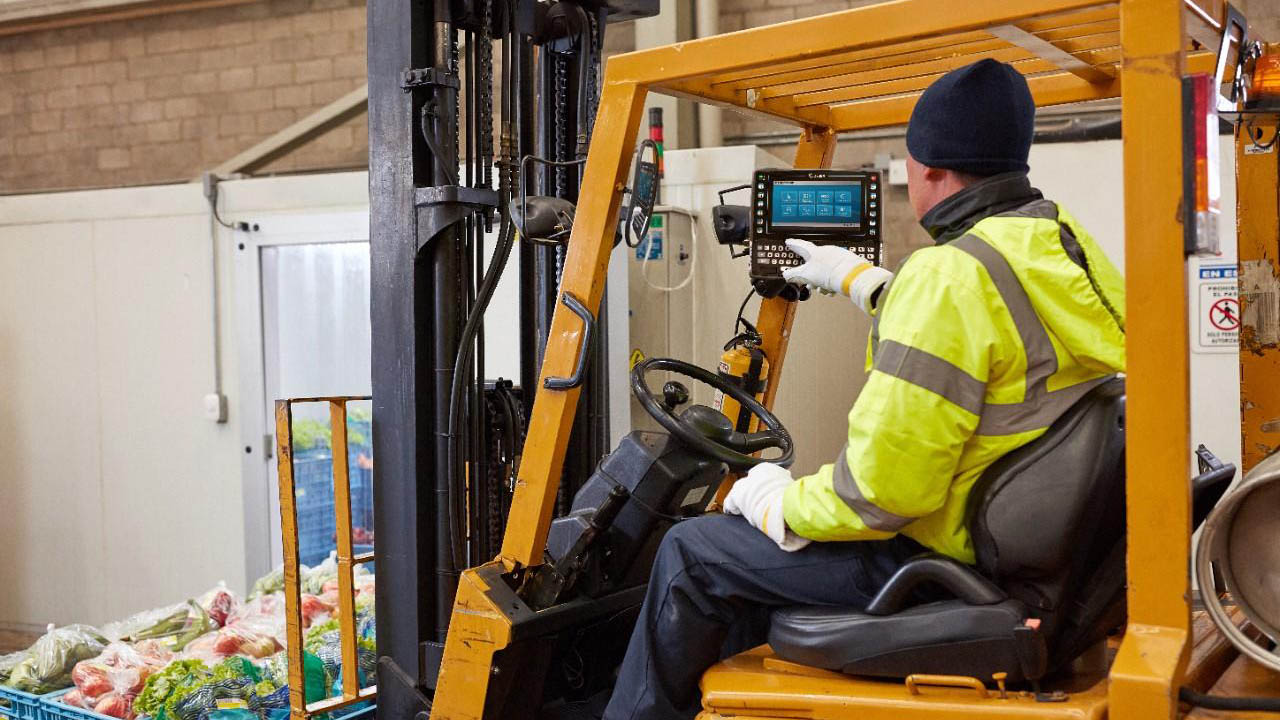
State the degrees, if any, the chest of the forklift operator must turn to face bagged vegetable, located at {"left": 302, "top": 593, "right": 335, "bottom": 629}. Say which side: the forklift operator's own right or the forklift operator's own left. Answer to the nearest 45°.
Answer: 0° — they already face it

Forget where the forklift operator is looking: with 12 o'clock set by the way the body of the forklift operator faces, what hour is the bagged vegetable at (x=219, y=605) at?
The bagged vegetable is roughly at 12 o'clock from the forklift operator.

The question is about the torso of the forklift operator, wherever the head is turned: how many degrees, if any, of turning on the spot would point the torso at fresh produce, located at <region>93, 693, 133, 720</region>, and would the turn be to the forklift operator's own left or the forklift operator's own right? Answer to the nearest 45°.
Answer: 0° — they already face it

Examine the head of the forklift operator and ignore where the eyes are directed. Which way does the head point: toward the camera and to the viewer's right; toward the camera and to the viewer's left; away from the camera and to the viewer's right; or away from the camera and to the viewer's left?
away from the camera and to the viewer's left

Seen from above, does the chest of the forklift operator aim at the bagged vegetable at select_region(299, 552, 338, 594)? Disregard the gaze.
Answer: yes

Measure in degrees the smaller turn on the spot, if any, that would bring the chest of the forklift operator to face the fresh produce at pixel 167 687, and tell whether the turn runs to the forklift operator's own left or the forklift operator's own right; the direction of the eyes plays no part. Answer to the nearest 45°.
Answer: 0° — they already face it

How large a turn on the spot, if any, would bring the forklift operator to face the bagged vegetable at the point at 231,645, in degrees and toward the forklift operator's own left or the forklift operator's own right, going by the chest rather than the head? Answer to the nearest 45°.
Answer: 0° — they already face it

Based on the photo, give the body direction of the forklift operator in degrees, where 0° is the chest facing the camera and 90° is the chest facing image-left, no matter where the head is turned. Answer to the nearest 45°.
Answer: approximately 135°

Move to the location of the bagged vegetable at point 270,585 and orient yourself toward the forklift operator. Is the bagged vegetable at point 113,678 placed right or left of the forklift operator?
right

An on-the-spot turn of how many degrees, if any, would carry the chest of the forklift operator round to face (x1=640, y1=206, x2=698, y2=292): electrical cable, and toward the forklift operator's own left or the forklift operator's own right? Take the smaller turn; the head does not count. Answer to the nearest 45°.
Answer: approximately 45° to the forklift operator's own right

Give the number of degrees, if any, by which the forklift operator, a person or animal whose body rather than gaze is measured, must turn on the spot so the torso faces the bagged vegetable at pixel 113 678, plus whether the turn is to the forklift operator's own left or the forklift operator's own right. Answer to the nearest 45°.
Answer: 0° — they already face it
